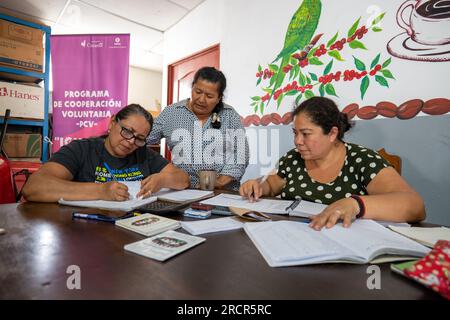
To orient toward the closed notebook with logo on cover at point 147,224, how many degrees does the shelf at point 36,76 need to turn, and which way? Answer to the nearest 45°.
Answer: approximately 45° to its right

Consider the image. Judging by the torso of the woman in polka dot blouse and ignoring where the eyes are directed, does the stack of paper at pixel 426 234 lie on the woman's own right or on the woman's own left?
on the woman's own left

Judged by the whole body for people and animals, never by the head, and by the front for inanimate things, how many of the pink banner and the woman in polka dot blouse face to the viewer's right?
0

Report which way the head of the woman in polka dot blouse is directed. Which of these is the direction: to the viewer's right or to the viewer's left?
to the viewer's left

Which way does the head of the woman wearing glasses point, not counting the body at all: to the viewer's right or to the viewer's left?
to the viewer's right

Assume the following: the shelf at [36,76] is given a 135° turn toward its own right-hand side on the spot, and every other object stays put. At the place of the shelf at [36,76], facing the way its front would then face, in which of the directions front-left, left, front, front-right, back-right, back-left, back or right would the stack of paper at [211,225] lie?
left

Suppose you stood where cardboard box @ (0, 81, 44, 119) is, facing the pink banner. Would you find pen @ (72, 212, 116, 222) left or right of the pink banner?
right

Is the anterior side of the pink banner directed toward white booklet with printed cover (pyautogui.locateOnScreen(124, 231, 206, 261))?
yes

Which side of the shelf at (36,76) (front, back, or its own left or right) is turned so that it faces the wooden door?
left

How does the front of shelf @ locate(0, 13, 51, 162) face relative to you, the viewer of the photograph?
facing the viewer and to the right of the viewer

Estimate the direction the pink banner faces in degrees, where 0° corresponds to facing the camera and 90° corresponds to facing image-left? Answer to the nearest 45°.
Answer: approximately 0°

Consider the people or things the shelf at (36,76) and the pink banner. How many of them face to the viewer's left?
0

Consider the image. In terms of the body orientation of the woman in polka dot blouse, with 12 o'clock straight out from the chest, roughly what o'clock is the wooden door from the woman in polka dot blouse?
The wooden door is roughly at 3 o'clock from the woman in polka dot blouse.

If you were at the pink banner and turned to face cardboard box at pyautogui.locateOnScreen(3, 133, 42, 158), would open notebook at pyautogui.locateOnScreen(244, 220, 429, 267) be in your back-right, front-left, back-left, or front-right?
back-left

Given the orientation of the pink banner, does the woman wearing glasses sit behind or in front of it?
in front
